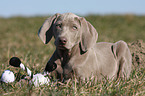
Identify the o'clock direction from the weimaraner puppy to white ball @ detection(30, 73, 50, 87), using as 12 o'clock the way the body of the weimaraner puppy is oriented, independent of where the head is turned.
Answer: The white ball is roughly at 1 o'clock from the weimaraner puppy.

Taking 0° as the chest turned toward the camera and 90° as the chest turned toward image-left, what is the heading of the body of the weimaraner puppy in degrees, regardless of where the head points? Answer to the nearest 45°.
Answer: approximately 45°
